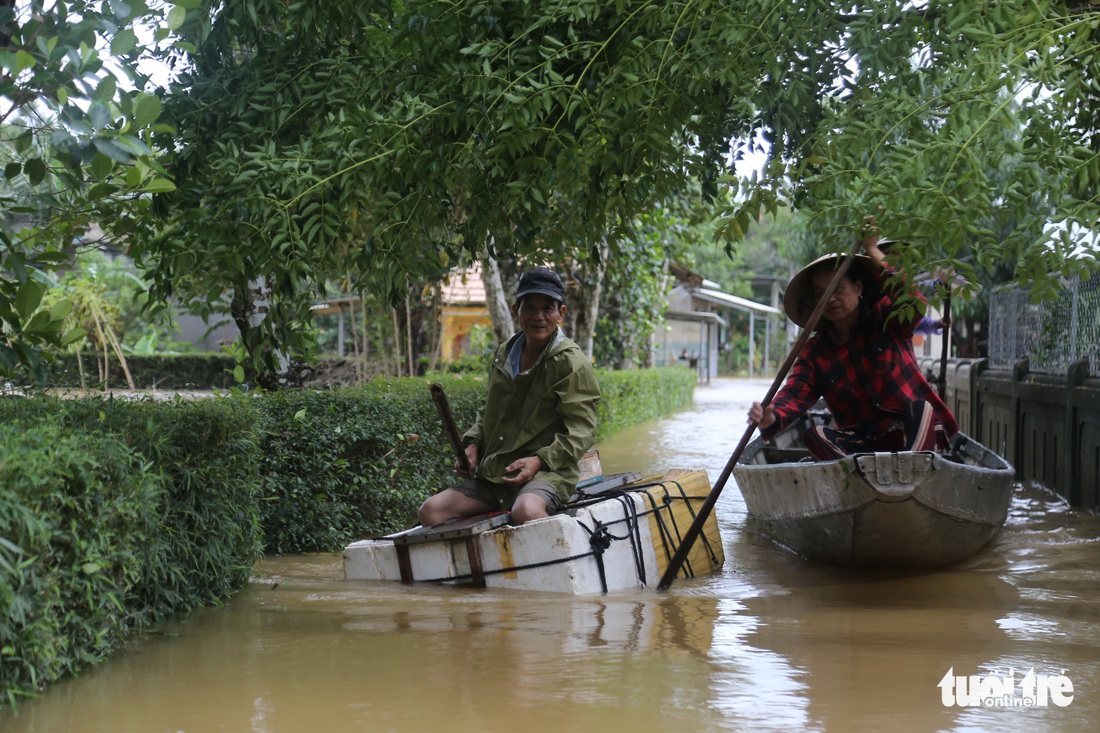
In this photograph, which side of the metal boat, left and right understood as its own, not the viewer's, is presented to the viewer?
front

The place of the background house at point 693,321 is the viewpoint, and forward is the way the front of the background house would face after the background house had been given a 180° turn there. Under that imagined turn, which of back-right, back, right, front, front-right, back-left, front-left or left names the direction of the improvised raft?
back-left

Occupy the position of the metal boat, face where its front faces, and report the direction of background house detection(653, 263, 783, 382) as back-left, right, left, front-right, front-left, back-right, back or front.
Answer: back

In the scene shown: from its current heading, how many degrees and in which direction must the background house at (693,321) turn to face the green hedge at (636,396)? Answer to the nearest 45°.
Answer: approximately 45° to its right

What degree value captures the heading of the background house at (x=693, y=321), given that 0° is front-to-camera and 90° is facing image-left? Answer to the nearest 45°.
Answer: approximately 315°

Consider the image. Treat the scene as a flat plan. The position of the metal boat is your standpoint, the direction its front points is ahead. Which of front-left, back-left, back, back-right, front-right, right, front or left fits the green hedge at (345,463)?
right

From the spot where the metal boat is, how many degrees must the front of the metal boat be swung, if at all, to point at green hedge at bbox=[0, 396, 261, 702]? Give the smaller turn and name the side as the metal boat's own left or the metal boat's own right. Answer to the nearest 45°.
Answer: approximately 45° to the metal boat's own right

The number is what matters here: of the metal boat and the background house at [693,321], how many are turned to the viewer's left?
0

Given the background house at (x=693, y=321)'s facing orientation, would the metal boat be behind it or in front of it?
in front

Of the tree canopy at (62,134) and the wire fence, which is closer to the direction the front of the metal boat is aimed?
the tree canopy
